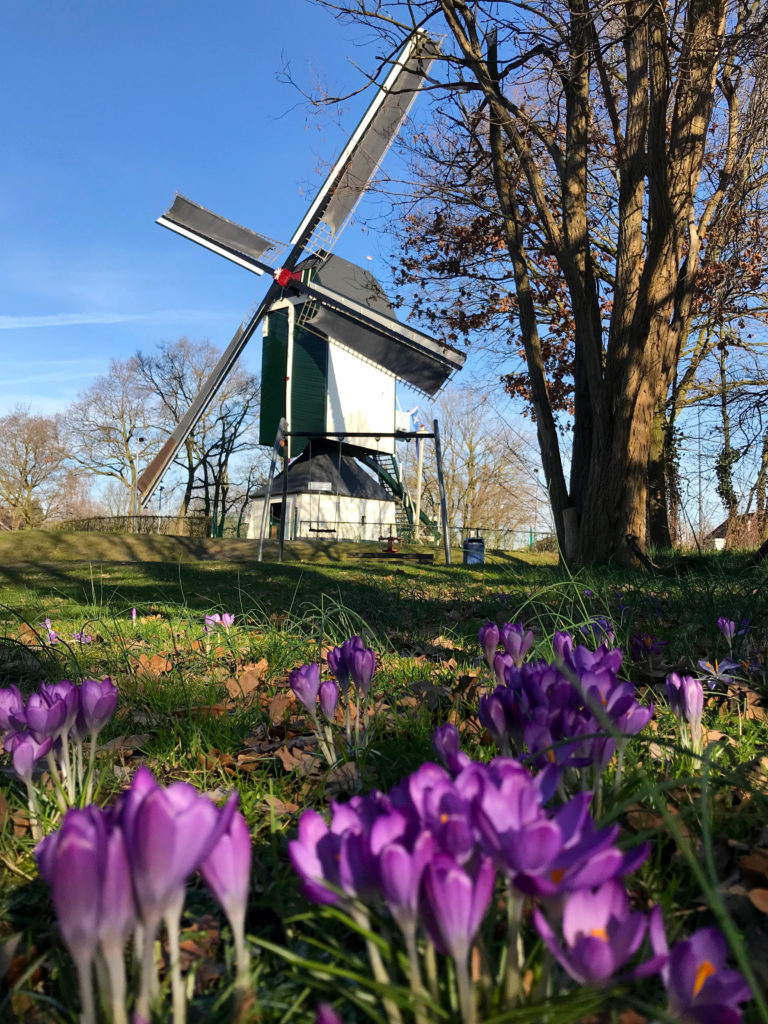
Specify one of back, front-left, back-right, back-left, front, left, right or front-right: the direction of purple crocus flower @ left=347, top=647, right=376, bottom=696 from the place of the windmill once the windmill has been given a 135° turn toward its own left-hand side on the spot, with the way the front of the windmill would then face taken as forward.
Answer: right

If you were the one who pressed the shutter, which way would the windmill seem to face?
facing the viewer and to the left of the viewer

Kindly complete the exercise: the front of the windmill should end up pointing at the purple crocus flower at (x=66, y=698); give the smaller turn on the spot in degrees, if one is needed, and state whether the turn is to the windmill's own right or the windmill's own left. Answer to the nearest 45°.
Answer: approximately 45° to the windmill's own left

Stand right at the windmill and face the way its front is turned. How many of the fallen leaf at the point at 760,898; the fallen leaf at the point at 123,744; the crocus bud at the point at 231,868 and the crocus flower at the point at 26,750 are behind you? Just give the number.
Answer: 0

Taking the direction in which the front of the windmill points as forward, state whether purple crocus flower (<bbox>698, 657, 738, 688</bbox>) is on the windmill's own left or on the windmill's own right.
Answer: on the windmill's own left

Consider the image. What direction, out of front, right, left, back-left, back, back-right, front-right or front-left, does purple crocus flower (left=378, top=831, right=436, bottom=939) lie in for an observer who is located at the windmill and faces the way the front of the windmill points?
front-left

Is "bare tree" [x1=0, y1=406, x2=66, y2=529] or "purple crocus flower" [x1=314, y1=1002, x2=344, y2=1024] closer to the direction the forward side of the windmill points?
the purple crocus flower

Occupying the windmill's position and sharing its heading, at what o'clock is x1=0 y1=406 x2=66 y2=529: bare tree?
The bare tree is roughly at 3 o'clock from the windmill.

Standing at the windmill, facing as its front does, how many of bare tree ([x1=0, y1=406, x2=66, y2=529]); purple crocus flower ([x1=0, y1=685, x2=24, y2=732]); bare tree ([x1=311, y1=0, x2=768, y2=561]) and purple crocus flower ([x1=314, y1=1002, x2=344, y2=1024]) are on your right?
1

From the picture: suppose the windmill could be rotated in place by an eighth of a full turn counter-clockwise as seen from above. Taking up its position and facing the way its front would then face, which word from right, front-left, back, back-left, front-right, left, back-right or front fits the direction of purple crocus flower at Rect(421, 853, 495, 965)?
front

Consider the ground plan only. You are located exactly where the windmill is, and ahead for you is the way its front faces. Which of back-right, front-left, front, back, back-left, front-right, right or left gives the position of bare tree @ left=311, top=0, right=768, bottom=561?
front-left

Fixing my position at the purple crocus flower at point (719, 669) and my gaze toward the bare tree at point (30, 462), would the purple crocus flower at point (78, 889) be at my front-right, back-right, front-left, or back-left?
back-left

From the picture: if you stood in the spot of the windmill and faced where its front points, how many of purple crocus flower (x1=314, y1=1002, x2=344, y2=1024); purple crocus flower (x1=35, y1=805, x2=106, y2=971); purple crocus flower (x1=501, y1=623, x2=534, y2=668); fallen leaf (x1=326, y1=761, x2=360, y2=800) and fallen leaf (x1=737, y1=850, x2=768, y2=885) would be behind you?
0

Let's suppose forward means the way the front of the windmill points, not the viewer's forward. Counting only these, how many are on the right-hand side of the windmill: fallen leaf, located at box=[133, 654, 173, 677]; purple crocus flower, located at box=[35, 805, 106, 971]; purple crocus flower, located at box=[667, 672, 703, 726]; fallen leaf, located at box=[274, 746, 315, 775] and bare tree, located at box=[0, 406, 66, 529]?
1

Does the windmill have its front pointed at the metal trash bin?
no

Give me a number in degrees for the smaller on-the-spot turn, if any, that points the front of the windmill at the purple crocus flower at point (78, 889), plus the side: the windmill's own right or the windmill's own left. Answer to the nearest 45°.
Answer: approximately 45° to the windmill's own left
